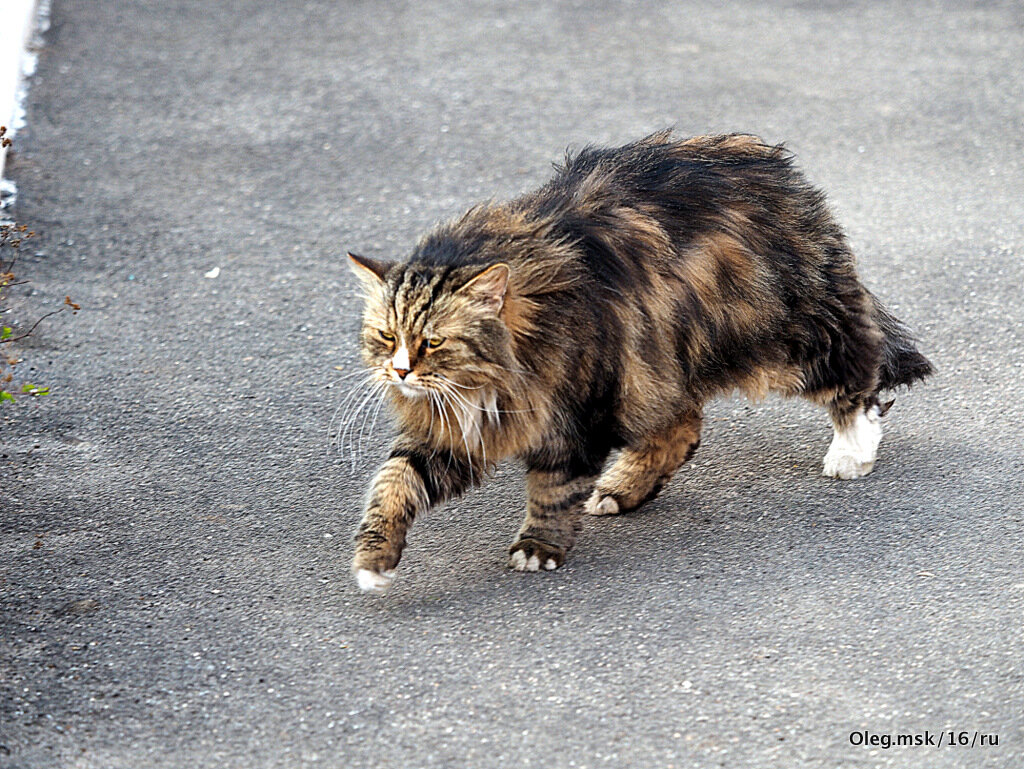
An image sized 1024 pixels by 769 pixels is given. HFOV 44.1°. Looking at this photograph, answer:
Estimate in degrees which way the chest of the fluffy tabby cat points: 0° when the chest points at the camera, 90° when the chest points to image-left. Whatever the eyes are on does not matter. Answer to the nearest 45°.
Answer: approximately 45°

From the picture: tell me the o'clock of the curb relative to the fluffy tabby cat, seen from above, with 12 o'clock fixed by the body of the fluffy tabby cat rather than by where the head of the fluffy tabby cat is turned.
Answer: The curb is roughly at 3 o'clock from the fluffy tabby cat.
